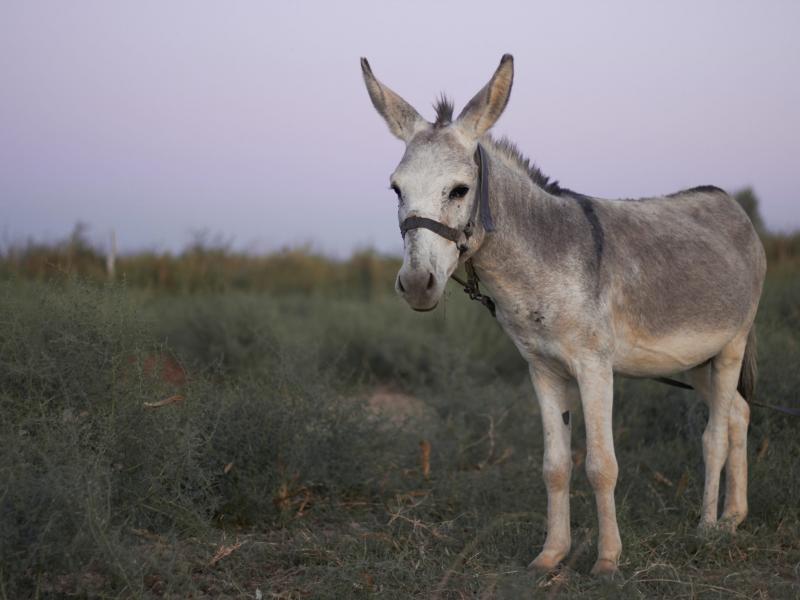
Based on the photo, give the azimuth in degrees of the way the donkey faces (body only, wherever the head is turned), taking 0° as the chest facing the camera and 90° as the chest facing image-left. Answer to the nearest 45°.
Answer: approximately 45°
